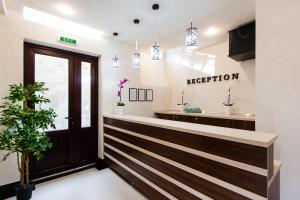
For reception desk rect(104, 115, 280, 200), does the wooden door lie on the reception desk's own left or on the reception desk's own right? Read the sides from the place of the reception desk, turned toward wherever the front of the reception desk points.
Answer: on the reception desk's own right

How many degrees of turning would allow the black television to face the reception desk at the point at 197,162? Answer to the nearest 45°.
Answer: approximately 45° to its left

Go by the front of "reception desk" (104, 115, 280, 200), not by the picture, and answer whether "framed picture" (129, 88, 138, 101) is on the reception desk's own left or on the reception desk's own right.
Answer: on the reception desk's own right

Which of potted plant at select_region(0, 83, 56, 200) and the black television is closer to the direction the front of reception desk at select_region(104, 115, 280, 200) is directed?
the potted plant

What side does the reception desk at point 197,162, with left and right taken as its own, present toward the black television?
back

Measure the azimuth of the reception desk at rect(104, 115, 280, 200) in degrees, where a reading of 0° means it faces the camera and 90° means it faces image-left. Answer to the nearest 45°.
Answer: approximately 45°

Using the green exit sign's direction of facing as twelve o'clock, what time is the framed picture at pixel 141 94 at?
The framed picture is roughly at 10 o'clock from the green exit sign.
